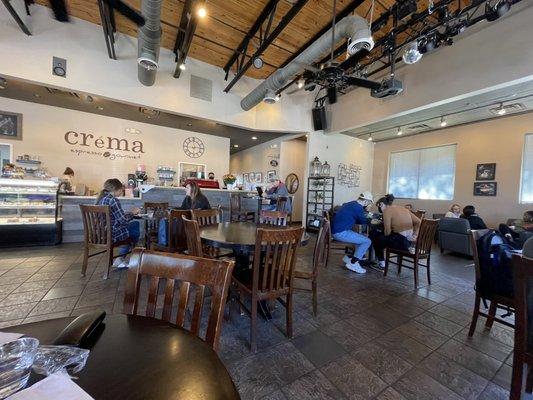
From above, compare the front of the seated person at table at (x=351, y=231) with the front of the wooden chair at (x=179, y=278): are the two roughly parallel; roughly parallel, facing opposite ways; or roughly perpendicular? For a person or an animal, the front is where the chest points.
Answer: roughly perpendicular

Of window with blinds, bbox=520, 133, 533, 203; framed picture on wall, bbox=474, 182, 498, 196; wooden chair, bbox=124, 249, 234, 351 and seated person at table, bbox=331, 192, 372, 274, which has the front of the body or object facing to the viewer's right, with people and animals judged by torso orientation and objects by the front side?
the seated person at table

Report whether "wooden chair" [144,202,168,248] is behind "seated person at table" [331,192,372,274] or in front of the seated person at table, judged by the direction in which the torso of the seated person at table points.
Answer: behind

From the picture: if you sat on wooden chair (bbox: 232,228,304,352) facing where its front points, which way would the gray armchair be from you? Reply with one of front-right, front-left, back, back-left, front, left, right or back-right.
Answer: right

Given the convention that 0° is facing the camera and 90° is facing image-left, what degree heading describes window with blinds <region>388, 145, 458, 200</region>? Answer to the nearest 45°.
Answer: approximately 45°

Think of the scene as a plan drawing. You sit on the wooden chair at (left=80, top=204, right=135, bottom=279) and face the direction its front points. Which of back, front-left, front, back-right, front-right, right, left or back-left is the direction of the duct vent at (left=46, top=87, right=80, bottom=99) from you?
front-left

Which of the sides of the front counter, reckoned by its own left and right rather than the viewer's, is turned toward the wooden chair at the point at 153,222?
front

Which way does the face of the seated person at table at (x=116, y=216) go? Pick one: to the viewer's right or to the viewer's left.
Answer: to the viewer's right

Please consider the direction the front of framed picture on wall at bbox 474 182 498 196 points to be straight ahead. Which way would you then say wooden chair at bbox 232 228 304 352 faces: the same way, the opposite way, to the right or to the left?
to the right
